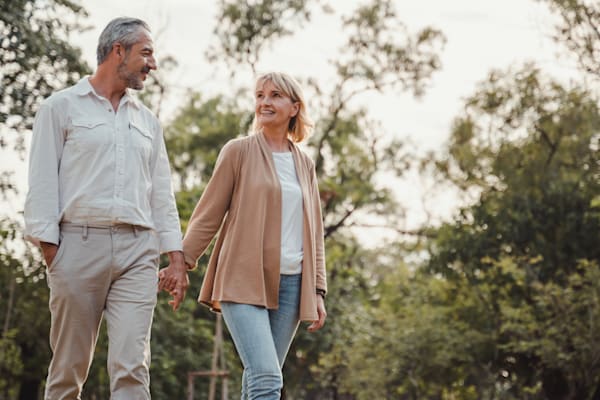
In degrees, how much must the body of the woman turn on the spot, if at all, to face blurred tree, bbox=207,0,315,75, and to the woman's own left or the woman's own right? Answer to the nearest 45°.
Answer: approximately 135° to the woman's own left

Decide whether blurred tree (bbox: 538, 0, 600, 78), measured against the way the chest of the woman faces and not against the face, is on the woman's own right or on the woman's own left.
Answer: on the woman's own left

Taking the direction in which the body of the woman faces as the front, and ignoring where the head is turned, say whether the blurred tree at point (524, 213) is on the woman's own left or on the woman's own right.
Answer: on the woman's own left

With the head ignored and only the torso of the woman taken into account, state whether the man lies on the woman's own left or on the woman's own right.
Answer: on the woman's own right

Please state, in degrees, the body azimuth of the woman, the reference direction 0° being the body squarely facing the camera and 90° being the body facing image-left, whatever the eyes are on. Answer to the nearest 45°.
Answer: approximately 315°

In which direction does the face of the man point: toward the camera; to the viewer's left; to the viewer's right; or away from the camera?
to the viewer's right

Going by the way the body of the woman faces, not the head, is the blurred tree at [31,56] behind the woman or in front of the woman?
behind
